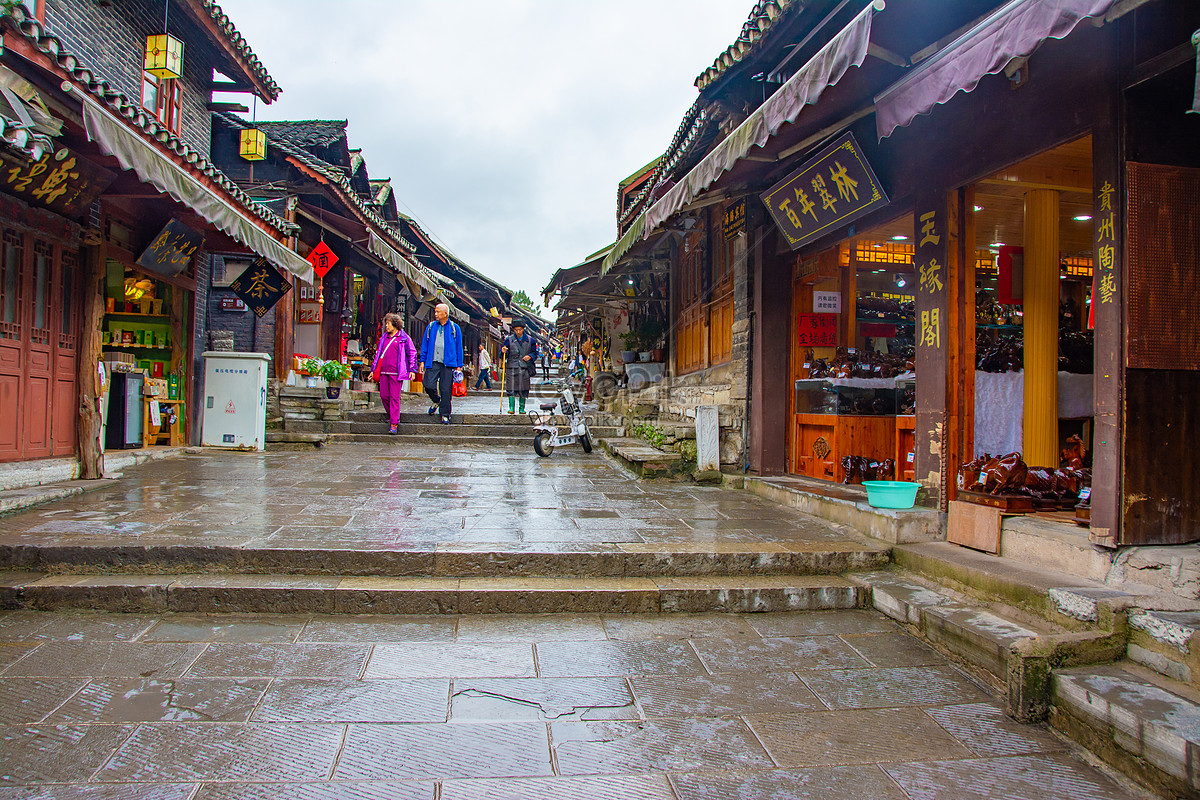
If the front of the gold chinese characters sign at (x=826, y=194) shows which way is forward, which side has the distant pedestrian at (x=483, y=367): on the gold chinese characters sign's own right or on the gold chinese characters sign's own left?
on the gold chinese characters sign's own right

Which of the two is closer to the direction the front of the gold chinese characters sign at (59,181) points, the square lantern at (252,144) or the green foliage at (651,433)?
the green foliage

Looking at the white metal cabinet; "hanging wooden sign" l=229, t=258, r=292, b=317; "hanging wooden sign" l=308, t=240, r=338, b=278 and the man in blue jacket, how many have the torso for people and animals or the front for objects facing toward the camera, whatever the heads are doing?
4

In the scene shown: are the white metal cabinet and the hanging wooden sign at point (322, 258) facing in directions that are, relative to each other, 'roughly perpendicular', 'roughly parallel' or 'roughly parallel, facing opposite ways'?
roughly parallel

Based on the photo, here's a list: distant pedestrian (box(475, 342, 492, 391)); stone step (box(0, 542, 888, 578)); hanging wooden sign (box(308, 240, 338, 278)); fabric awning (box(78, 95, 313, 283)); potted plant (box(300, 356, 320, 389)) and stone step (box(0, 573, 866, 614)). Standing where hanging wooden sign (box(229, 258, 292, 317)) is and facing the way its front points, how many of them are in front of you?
3

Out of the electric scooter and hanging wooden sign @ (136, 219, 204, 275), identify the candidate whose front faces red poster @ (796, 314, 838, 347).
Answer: the hanging wooden sign

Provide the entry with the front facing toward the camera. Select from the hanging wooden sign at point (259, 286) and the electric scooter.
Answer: the hanging wooden sign

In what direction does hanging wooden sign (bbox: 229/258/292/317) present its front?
toward the camera

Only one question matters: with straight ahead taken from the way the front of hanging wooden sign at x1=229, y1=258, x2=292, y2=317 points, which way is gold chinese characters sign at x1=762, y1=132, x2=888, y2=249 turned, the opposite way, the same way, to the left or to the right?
to the right

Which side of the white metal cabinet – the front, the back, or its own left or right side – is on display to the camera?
front

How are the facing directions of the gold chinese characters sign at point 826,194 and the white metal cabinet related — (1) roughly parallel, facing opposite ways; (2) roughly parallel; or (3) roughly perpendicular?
roughly perpendicular

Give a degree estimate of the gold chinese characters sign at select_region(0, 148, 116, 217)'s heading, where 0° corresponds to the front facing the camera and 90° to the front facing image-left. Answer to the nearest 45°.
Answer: approximately 315°

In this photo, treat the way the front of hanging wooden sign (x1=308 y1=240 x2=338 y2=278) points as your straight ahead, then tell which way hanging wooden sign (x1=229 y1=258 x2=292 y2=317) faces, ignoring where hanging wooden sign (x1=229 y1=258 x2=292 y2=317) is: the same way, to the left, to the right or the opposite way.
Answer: the same way

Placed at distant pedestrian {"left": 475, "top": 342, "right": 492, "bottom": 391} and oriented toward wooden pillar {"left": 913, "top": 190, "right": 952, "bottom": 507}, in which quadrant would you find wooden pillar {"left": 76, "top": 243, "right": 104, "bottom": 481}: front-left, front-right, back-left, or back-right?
front-right

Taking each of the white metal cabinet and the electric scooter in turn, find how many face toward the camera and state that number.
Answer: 1

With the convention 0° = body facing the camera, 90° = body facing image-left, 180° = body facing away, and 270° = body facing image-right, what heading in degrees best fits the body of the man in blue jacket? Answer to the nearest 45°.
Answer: approximately 0°
